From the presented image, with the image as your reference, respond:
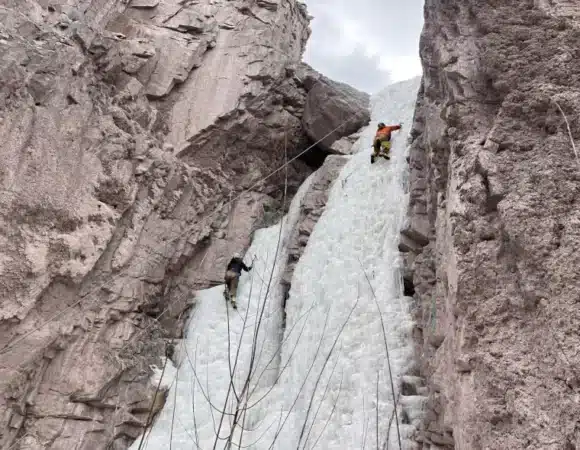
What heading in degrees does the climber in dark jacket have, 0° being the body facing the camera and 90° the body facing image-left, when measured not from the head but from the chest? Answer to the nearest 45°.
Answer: approximately 225°
